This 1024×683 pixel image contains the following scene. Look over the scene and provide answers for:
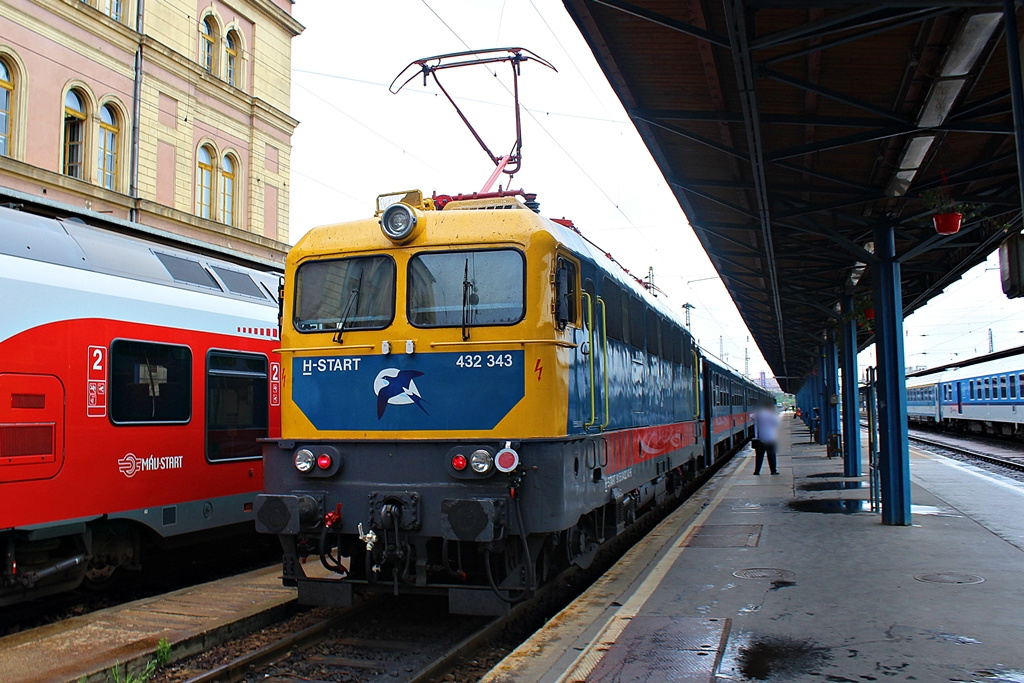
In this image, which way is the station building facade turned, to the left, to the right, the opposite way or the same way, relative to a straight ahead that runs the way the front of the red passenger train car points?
to the left

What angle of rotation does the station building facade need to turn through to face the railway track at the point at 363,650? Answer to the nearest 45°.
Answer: approximately 45° to its right

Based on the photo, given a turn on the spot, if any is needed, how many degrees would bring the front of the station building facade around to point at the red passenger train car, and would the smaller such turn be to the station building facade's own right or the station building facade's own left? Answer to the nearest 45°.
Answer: approximately 45° to the station building facade's own right

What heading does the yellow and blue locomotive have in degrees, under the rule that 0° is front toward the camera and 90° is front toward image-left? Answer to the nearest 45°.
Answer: approximately 45°

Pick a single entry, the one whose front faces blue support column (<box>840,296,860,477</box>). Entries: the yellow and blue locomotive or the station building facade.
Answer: the station building facade

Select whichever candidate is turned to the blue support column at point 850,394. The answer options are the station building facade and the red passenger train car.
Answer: the station building facade

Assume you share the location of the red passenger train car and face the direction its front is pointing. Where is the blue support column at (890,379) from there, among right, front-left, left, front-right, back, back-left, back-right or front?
back-left

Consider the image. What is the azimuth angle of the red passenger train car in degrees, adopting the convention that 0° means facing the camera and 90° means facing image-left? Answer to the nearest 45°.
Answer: approximately 45°

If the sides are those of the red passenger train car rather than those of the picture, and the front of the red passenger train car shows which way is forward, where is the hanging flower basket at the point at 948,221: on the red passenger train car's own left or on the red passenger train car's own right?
on the red passenger train car's own left

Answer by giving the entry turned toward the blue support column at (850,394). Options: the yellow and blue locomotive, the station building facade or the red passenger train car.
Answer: the station building facade
